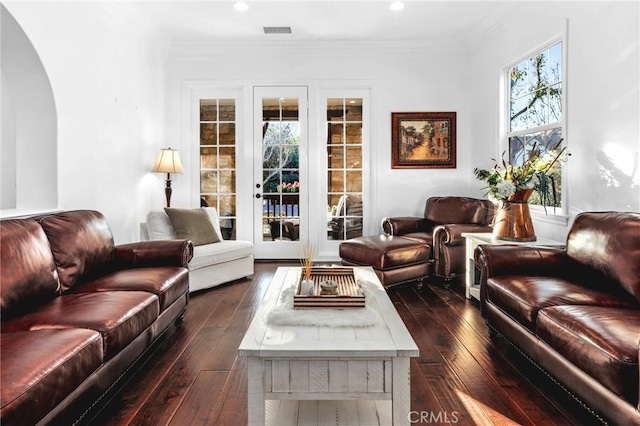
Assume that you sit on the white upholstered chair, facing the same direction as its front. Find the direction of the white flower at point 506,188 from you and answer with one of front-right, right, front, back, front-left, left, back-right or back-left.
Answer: front

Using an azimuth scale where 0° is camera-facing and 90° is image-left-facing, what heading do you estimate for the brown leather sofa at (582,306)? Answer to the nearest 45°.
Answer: approximately 45°

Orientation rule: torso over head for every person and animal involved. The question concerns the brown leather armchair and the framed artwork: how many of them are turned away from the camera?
0

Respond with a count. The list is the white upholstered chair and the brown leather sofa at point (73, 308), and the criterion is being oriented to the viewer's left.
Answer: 0

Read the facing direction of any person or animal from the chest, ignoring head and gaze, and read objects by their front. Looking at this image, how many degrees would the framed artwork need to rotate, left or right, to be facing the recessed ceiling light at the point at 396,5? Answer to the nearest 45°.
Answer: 0° — it already faces it

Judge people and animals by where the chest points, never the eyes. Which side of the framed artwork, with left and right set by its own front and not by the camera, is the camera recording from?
front

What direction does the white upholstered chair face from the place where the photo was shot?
facing the viewer and to the right of the viewer

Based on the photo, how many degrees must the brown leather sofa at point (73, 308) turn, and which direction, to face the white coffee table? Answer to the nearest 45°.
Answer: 0° — it already faces it
